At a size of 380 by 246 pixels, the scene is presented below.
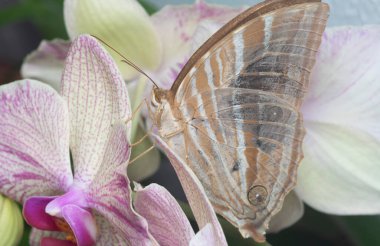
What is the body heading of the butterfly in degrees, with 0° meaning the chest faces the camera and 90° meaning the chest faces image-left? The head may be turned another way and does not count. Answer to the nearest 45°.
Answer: approximately 90°
